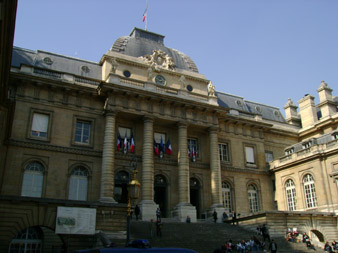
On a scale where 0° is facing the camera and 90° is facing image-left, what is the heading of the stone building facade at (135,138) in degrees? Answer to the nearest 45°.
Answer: approximately 315°
